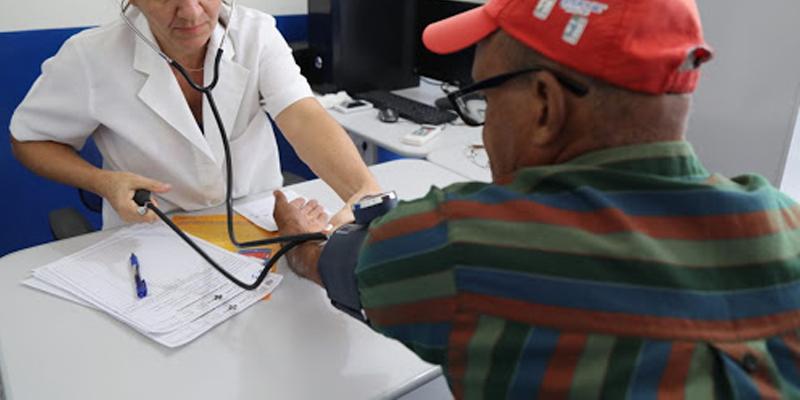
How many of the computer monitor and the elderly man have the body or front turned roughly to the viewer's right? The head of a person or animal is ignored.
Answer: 0

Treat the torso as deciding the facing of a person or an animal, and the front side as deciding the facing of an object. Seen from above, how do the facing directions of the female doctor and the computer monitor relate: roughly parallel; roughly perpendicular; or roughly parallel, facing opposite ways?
roughly perpendicular

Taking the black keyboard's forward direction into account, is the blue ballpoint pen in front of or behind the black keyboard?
in front

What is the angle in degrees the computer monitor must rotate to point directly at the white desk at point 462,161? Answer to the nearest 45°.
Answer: approximately 45° to its left

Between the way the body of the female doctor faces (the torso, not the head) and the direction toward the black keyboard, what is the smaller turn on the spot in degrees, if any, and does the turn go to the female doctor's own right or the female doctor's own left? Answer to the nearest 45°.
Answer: approximately 90° to the female doctor's own left

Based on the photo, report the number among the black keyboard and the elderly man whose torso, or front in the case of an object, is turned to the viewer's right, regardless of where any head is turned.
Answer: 0

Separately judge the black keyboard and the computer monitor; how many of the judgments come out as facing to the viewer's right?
0

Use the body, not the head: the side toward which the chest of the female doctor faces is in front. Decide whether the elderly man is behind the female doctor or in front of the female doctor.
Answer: in front
